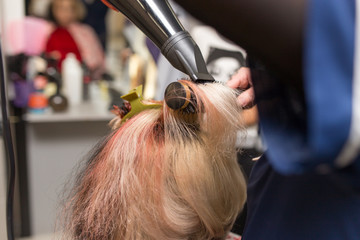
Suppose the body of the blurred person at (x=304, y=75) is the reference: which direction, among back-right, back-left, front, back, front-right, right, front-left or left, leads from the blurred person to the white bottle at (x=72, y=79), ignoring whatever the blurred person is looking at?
front-right

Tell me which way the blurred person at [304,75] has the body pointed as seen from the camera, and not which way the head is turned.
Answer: to the viewer's left

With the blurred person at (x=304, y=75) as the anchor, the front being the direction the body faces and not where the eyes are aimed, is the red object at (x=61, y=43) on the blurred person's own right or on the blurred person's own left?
on the blurred person's own right

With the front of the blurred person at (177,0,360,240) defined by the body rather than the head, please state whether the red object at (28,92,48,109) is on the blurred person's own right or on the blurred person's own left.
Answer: on the blurred person's own right

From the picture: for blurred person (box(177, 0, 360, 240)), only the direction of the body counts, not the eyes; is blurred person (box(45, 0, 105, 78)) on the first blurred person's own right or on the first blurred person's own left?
on the first blurred person's own right
